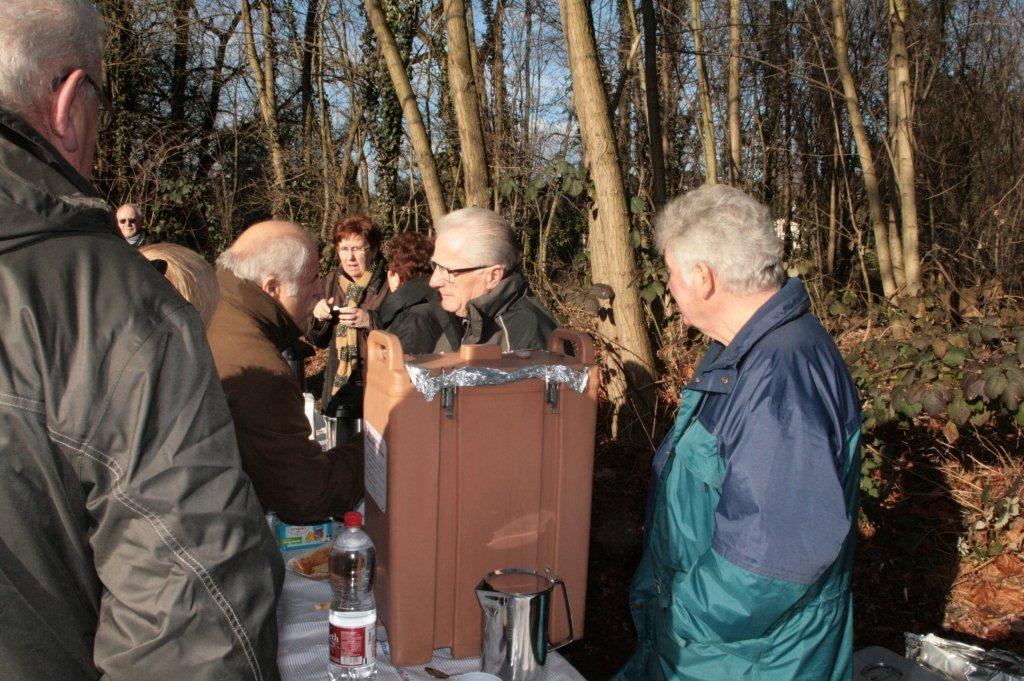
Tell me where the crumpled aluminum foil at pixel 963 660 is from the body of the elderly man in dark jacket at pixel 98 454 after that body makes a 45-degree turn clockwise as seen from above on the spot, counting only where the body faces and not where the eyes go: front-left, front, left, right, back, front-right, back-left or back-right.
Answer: front

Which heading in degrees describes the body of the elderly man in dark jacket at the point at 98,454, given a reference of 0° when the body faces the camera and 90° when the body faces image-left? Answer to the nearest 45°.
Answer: approximately 225°

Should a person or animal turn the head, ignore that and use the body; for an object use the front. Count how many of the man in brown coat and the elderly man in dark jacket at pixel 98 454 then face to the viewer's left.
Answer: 0

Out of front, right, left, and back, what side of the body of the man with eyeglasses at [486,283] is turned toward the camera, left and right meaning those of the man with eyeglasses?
left

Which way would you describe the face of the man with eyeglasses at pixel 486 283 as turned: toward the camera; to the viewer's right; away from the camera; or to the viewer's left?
to the viewer's left

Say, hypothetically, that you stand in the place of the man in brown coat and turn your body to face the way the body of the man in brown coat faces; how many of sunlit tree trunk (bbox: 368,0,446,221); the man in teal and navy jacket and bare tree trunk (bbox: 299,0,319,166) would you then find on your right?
1

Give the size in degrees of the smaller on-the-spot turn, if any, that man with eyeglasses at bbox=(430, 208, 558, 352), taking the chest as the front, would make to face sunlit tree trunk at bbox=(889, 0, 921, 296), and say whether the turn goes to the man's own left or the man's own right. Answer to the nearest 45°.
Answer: approximately 135° to the man's own right

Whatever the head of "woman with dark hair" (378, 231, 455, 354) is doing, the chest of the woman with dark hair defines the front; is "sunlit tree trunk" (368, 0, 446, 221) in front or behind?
in front

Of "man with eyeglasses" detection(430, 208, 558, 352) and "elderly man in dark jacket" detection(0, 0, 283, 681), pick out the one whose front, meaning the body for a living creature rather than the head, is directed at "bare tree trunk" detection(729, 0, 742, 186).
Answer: the elderly man in dark jacket

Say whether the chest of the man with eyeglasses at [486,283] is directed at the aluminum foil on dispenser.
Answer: no

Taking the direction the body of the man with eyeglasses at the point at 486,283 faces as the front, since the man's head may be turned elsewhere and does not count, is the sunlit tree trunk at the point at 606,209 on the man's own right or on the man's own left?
on the man's own right

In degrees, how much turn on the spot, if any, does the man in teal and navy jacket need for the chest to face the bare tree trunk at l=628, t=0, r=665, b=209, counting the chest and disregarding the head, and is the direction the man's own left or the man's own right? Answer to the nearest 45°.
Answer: approximately 90° to the man's own right

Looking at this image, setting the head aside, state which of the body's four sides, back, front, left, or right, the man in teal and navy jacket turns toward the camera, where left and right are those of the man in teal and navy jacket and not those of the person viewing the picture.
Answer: left

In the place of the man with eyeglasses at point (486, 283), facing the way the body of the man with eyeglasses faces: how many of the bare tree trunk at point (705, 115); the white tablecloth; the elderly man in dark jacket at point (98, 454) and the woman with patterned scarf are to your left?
2

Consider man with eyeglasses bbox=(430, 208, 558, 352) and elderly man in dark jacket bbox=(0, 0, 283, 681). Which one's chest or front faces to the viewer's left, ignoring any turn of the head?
the man with eyeglasses

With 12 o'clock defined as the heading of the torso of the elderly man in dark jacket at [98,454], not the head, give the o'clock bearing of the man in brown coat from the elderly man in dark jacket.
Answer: The man in brown coat is roughly at 11 o'clock from the elderly man in dark jacket.

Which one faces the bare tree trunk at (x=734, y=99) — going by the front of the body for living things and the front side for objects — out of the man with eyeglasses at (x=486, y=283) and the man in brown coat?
the man in brown coat

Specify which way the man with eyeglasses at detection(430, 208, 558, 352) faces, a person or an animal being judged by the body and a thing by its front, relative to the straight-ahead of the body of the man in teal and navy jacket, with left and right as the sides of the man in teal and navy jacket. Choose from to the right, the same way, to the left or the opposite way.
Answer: the same way

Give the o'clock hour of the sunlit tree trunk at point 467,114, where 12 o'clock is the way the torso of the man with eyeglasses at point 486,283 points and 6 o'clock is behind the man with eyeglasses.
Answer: The sunlit tree trunk is roughly at 3 o'clock from the man with eyeglasses.

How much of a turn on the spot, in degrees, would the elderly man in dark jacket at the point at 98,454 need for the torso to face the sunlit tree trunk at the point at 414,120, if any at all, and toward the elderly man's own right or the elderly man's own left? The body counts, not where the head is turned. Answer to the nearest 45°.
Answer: approximately 45° to the elderly man's own left

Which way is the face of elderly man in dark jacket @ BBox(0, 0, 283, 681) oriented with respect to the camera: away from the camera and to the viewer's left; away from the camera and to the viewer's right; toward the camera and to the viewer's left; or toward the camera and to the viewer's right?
away from the camera and to the viewer's right

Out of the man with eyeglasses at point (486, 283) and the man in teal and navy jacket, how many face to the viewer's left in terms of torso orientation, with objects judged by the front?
2
